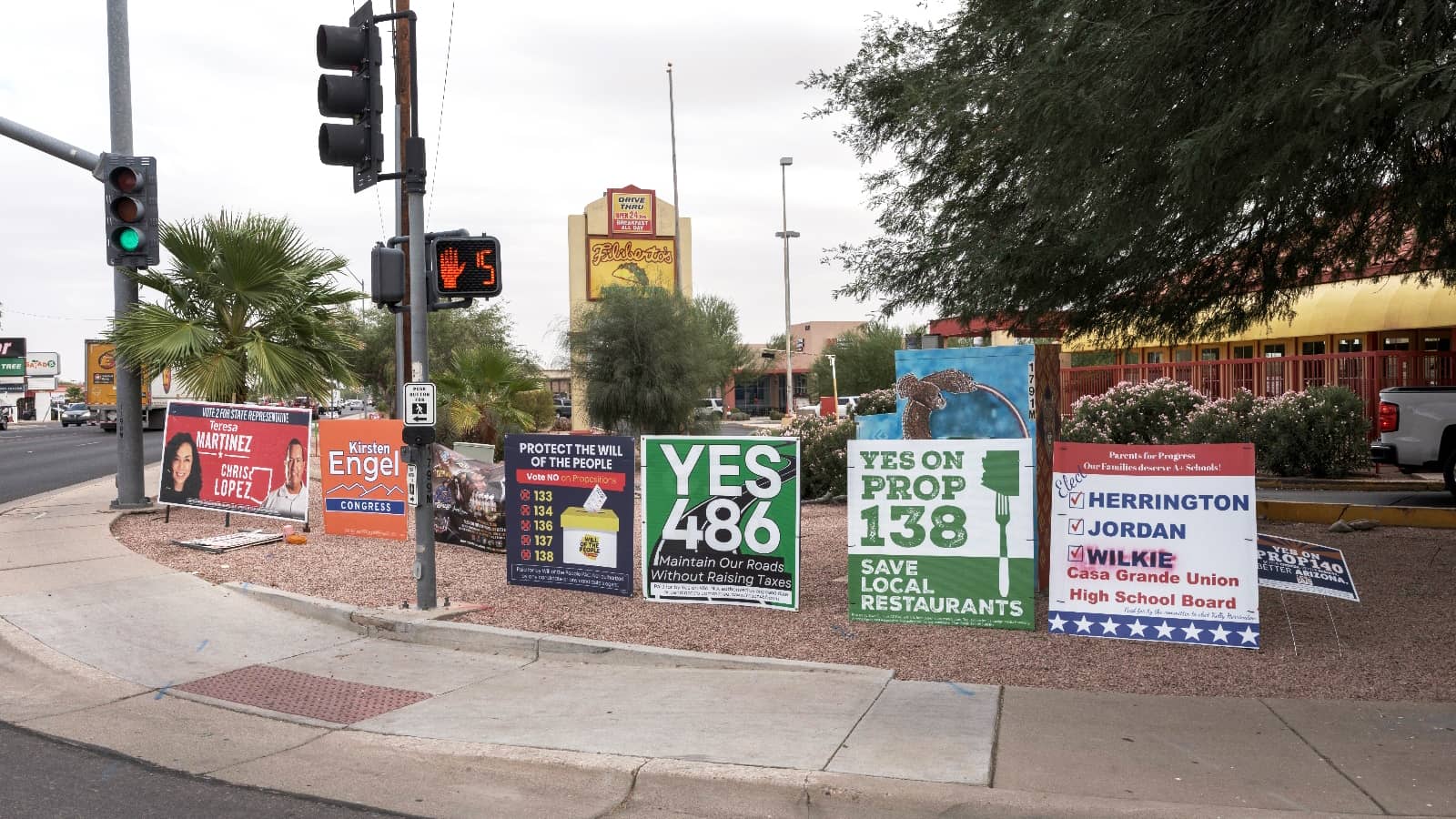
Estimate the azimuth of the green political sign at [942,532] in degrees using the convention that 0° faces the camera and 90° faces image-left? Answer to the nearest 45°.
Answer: approximately 0°

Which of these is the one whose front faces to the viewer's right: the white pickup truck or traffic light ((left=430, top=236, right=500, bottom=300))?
the white pickup truck

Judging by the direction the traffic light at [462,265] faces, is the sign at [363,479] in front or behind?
behind

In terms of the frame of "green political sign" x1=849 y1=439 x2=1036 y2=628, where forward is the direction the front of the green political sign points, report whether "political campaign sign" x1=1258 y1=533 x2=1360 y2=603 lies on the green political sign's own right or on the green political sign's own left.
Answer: on the green political sign's own left
